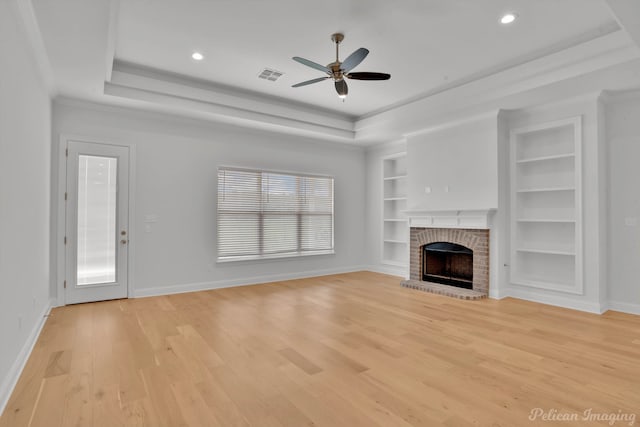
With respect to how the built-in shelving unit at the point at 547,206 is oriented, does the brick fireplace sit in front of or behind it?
in front

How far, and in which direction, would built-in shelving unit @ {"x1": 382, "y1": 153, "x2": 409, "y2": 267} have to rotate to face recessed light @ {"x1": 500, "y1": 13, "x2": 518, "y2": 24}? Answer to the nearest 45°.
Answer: approximately 45° to its left

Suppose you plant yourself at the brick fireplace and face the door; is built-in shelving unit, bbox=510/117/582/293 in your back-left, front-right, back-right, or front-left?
back-left

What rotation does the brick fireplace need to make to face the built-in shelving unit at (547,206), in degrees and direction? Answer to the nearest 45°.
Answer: approximately 135° to its left

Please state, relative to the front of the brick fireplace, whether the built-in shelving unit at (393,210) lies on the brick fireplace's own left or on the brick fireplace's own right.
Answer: on the brick fireplace's own right

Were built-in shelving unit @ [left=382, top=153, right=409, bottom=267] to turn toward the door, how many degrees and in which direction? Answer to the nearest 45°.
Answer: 0° — it already faces it

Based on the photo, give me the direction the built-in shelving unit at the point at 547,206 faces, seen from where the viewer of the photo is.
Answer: facing the viewer and to the left of the viewer

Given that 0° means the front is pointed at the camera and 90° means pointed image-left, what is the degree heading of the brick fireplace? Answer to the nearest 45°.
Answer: approximately 45°

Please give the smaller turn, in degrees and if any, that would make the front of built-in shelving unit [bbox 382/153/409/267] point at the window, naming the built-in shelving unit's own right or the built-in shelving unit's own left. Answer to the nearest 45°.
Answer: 0° — it already faces it

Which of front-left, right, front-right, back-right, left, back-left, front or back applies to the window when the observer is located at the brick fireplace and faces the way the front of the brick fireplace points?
front-right

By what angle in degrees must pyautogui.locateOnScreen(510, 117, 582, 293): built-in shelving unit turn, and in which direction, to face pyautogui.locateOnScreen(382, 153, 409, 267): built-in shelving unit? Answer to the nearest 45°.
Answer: approximately 45° to its right

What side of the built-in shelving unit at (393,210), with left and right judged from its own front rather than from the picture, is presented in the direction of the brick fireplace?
left

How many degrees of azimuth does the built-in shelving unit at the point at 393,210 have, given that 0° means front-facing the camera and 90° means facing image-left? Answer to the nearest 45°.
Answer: approximately 45°
